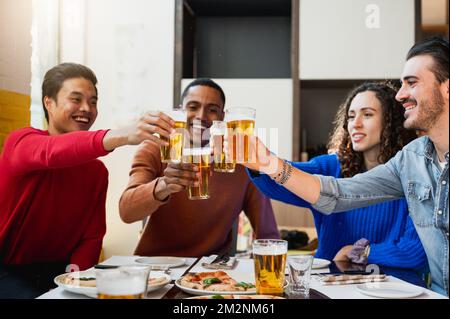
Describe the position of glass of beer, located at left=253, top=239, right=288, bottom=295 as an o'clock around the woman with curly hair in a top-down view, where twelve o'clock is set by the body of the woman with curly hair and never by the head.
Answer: The glass of beer is roughly at 11 o'clock from the woman with curly hair.

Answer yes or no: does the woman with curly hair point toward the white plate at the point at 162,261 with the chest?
yes

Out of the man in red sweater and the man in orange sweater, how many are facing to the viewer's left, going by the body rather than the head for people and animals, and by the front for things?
0

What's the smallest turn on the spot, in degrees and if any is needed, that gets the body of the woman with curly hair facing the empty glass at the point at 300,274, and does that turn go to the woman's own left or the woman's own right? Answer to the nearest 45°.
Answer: approximately 45° to the woman's own left

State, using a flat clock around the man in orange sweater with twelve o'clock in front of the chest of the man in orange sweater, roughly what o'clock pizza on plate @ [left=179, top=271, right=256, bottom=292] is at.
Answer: The pizza on plate is roughly at 12 o'clock from the man in orange sweater.

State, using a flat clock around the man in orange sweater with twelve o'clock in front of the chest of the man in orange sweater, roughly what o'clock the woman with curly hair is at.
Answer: The woman with curly hair is roughly at 9 o'clock from the man in orange sweater.

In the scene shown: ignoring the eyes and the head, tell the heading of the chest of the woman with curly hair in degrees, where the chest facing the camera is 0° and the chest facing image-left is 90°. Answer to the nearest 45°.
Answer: approximately 45°

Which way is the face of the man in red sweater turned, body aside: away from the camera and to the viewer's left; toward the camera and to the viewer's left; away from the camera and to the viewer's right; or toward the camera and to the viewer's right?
toward the camera and to the viewer's right
